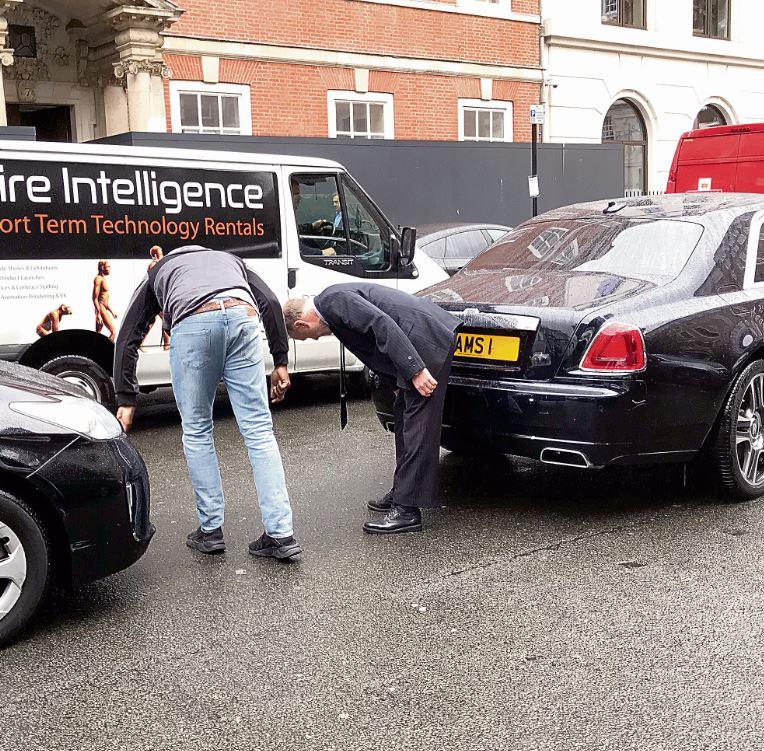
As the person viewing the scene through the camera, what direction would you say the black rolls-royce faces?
facing away from the viewer and to the right of the viewer

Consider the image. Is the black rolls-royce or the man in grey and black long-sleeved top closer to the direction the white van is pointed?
the black rolls-royce

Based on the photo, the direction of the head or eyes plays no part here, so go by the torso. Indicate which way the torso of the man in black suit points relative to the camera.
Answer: to the viewer's left

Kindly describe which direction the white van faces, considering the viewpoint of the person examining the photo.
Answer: facing to the right of the viewer

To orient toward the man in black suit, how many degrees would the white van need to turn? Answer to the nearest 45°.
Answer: approximately 45° to its right

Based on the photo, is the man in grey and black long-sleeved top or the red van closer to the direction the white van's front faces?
the red van

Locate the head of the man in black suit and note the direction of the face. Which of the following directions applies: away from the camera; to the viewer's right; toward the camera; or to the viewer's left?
to the viewer's left

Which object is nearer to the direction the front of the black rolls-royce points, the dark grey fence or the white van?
the dark grey fence

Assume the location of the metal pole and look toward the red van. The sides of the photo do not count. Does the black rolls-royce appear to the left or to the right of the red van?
right

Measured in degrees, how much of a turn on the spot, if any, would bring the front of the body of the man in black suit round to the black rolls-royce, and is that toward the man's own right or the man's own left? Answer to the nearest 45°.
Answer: approximately 180°

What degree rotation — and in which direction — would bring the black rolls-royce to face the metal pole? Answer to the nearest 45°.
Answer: approximately 45° to its left
